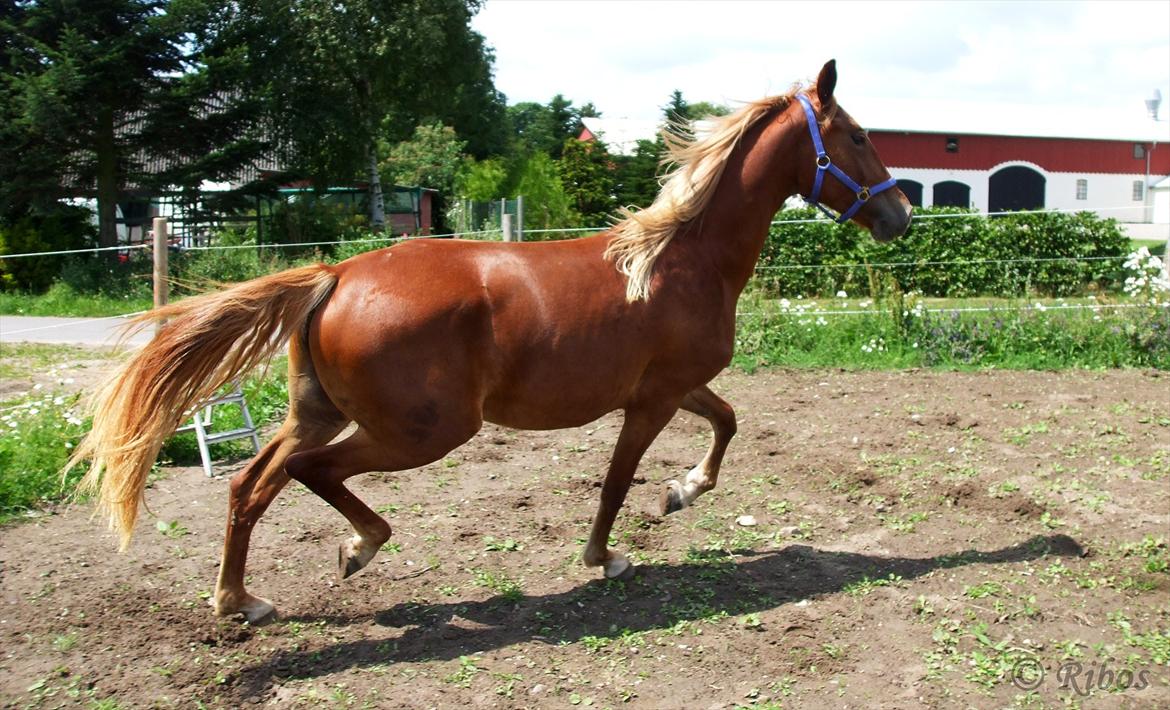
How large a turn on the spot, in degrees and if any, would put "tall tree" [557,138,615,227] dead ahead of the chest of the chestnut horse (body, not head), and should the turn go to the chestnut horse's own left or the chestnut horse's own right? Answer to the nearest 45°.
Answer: approximately 90° to the chestnut horse's own left

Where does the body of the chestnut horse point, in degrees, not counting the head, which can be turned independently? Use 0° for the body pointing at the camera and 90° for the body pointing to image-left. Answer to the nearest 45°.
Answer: approximately 270°

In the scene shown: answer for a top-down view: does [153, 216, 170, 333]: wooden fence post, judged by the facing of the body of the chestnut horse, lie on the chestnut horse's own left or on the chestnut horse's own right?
on the chestnut horse's own left

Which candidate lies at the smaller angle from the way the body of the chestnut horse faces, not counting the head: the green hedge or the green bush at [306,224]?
the green hedge

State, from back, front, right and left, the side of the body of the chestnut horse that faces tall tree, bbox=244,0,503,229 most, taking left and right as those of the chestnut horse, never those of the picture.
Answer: left

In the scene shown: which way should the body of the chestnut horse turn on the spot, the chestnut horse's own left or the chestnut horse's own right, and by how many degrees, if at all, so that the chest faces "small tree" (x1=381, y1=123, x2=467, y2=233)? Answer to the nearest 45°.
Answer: approximately 90° to the chestnut horse's own left

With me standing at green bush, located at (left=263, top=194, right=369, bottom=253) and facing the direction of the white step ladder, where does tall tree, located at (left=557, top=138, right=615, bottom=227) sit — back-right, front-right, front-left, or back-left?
back-left
